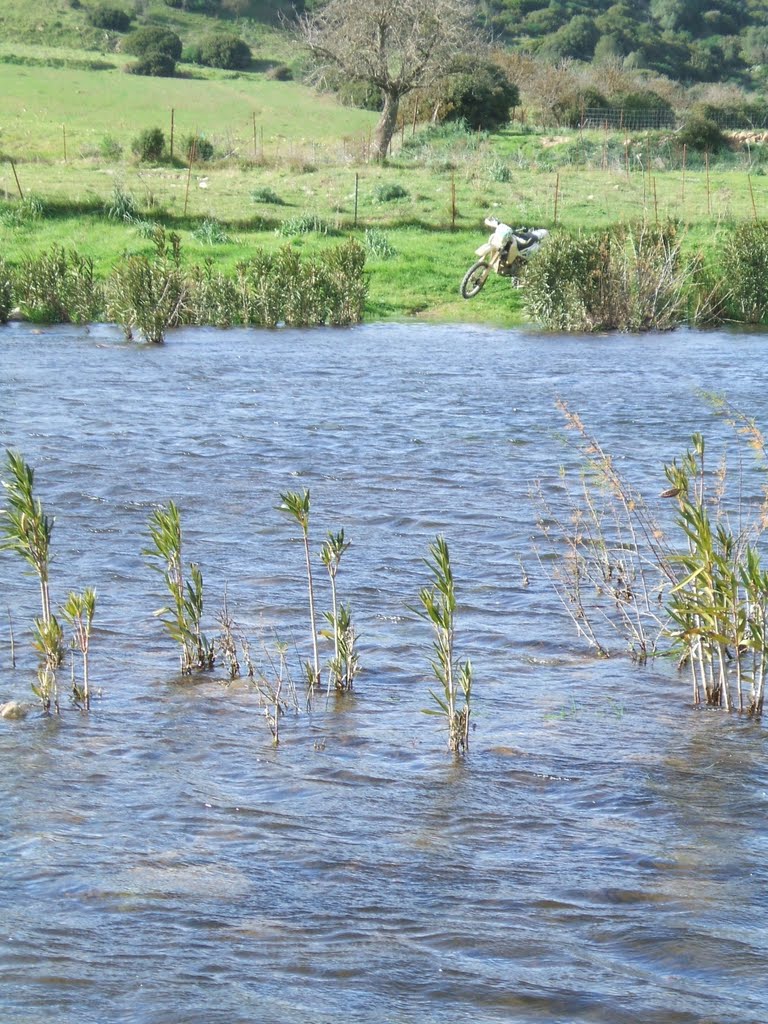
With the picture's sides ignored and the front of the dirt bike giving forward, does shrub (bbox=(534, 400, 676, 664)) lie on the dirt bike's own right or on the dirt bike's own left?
on the dirt bike's own left

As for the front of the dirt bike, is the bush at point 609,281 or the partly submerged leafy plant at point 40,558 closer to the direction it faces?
the partly submerged leafy plant

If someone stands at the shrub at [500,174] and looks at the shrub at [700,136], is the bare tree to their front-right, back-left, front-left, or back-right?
front-left

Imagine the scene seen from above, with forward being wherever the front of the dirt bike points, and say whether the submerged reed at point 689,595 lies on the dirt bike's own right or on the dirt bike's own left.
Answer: on the dirt bike's own left

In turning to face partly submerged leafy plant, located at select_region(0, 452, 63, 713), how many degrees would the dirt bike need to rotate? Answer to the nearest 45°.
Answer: approximately 45° to its left

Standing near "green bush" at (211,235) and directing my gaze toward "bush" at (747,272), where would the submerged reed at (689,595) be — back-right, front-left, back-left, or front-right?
front-right

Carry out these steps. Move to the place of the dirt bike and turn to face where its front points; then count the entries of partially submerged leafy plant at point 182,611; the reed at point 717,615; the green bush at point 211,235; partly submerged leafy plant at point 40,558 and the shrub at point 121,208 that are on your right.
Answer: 2

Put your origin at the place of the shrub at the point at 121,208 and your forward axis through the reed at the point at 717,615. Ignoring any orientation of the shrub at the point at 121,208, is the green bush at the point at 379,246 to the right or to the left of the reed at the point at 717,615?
left

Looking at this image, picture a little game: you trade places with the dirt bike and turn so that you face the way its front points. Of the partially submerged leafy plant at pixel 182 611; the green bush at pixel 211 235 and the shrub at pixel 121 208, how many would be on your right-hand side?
2

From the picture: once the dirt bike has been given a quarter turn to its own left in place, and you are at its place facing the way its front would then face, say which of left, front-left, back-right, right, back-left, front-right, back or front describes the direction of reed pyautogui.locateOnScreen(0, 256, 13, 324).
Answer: back-right

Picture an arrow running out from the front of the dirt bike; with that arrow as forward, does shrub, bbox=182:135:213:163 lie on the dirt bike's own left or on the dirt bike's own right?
on the dirt bike's own right

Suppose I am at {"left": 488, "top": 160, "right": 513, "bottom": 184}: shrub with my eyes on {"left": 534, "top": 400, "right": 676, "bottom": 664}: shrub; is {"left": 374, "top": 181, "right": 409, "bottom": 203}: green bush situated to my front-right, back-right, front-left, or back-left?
front-right
